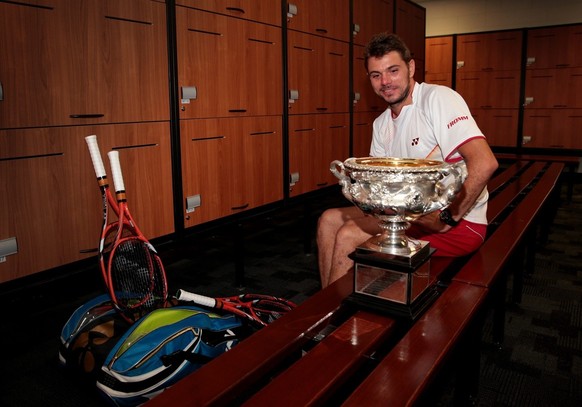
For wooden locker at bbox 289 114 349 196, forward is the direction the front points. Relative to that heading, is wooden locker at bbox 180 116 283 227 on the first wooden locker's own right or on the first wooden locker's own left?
on the first wooden locker's own right

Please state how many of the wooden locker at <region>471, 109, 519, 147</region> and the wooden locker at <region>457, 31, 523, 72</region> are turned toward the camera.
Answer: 2

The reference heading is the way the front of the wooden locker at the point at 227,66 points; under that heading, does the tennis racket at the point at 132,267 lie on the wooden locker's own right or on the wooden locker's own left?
on the wooden locker's own right

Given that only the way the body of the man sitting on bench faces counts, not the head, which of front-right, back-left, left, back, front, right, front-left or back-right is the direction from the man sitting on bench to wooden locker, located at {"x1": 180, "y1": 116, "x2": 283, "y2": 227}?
right

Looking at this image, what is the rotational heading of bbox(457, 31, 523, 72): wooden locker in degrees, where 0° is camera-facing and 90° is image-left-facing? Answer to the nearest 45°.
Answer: approximately 0°

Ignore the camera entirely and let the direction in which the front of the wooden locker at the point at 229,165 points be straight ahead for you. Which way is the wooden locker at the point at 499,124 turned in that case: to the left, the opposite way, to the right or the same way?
to the right

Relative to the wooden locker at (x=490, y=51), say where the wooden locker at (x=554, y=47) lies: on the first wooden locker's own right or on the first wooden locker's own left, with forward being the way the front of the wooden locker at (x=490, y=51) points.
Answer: on the first wooden locker's own left

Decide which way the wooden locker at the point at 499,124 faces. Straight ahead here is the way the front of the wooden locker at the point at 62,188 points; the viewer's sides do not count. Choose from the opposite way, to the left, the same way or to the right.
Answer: to the right

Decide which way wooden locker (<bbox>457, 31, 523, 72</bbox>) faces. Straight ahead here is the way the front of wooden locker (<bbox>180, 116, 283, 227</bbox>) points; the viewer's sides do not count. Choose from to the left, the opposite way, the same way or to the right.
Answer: to the right

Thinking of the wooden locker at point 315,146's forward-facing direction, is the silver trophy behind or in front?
in front

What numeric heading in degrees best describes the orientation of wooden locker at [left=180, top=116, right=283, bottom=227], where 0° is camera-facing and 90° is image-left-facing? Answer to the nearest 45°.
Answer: approximately 315°
